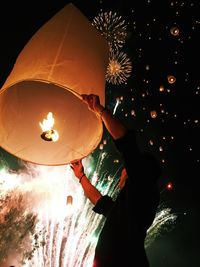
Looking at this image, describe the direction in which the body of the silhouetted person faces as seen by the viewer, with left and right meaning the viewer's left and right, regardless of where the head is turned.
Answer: facing away from the viewer and to the left of the viewer
